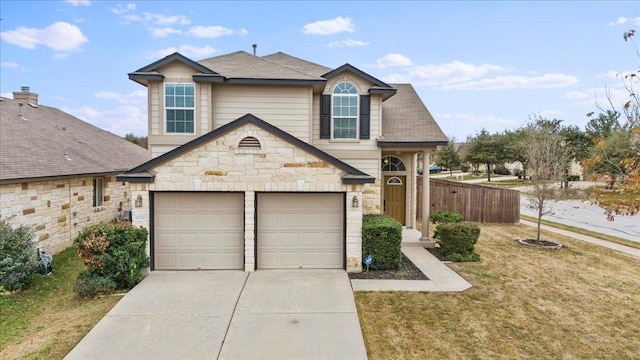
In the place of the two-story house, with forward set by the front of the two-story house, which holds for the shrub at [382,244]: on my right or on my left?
on my left

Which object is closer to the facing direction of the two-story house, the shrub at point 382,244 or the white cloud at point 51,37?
the shrub

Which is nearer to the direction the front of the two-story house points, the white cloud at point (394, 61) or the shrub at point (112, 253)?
the shrub

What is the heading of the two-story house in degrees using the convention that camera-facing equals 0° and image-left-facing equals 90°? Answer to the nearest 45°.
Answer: approximately 0°

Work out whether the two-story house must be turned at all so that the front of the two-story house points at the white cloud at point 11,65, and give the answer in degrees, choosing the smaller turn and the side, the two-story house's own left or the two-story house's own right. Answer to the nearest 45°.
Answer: approximately 135° to the two-story house's own right

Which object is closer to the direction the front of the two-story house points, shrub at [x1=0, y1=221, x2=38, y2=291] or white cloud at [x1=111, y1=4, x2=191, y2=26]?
the shrub

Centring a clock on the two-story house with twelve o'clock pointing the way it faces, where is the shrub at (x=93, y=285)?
The shrub is roughly at 2 o'clock from the two-story house.

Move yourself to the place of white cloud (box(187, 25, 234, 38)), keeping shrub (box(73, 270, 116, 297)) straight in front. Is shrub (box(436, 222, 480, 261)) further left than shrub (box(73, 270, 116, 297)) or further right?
left

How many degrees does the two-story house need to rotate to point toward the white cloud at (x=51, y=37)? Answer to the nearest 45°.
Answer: approximately 135° to its right

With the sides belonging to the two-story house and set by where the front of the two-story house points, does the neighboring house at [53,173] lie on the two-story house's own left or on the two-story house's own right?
on the two-story house's own right

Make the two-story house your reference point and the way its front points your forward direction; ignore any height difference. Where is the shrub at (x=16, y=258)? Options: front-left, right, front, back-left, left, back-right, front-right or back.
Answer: right

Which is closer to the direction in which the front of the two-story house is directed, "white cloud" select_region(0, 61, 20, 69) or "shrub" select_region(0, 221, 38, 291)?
the shrub
